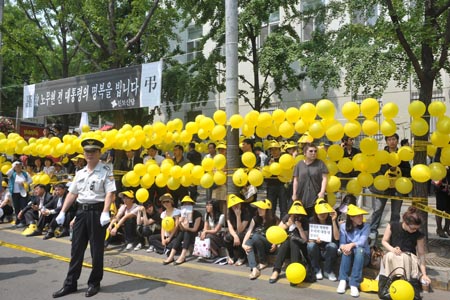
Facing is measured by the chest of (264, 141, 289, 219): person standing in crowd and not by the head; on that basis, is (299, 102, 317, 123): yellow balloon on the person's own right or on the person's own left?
on the person's own left

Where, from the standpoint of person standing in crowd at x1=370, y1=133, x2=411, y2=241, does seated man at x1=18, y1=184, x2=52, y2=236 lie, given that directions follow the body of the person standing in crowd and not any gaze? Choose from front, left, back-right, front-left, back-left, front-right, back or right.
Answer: right

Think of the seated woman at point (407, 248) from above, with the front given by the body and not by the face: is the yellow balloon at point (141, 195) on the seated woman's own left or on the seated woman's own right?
on the seated woman's own right

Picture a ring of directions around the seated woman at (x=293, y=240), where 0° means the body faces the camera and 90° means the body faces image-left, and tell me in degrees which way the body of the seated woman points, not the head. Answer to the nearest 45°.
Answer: approximately 45°

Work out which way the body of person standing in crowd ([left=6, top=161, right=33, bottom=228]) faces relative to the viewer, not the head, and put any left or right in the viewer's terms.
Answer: facing the viewer and to the right of the viewer

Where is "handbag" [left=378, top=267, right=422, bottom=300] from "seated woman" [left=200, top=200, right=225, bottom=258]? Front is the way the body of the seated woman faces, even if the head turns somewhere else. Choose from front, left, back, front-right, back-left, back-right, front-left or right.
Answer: left

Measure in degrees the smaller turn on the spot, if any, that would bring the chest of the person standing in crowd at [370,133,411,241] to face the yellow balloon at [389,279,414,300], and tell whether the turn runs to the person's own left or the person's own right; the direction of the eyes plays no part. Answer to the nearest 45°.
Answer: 0° — they already face it

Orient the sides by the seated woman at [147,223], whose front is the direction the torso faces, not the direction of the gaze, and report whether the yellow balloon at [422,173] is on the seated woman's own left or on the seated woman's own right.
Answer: on the seated woman's own left

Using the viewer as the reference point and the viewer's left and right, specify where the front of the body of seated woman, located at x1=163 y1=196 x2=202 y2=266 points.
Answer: facing the viewer and to the left of the viewer
